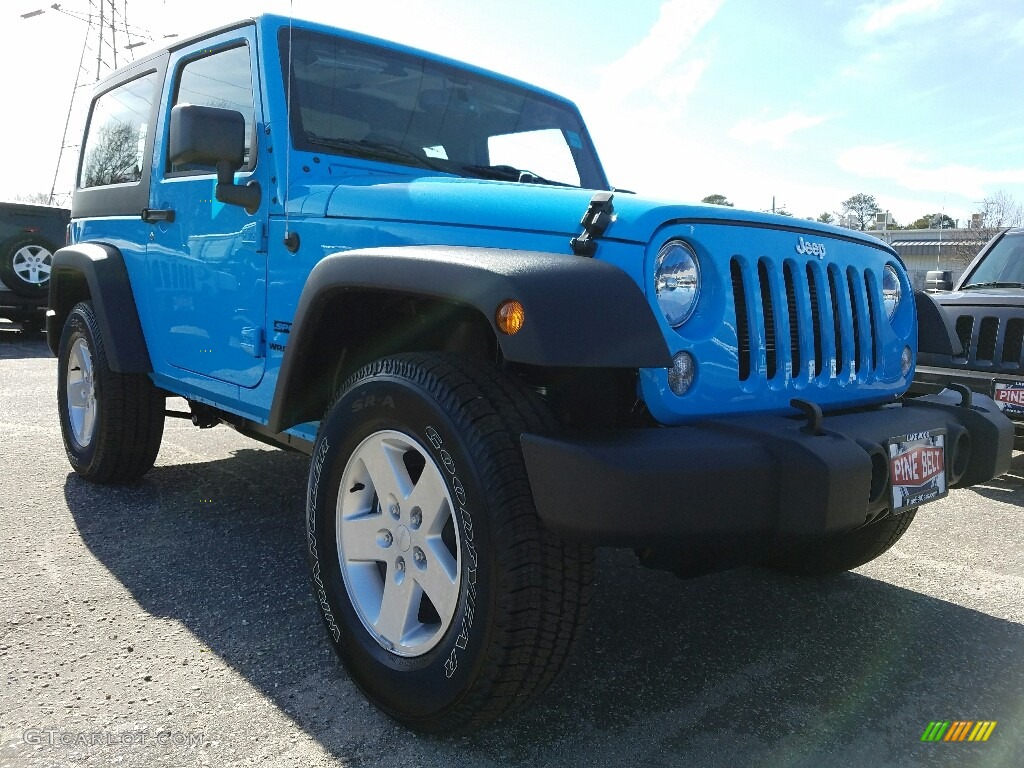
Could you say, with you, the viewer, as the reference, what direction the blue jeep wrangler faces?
facing the viewer and to the right of the viewer

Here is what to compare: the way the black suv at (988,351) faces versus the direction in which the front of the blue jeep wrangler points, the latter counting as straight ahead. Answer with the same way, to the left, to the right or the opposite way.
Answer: to the right

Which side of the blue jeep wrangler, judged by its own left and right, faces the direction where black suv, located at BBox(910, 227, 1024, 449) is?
left

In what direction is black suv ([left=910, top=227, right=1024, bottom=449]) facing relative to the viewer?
toward the camera

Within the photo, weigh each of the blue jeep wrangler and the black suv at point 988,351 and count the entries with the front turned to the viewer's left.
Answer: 0

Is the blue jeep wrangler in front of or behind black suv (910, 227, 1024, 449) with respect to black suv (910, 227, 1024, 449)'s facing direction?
in front
